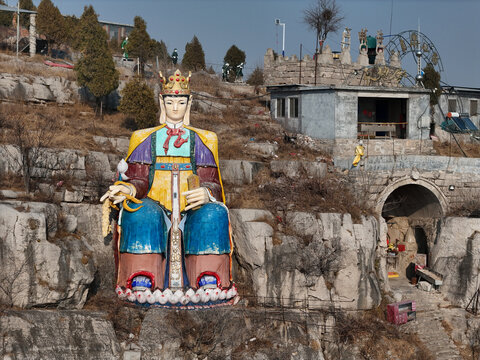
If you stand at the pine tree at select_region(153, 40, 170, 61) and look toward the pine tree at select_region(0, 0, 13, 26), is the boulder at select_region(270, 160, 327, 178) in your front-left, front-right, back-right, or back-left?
back-left

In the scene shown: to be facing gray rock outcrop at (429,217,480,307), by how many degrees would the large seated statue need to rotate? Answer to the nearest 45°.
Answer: approximately 135° to its left

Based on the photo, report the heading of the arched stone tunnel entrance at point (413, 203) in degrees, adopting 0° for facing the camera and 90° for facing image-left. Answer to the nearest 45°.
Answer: approximately 0°

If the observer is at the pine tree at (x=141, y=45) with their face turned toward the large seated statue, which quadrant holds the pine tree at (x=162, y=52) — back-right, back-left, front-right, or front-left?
back-left

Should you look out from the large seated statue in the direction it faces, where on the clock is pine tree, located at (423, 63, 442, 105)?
The pine tree is roughly at 7 o'clock from the large seated statue.

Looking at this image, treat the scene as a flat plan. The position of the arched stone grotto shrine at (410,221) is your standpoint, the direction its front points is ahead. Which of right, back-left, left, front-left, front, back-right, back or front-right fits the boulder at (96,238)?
front-right
